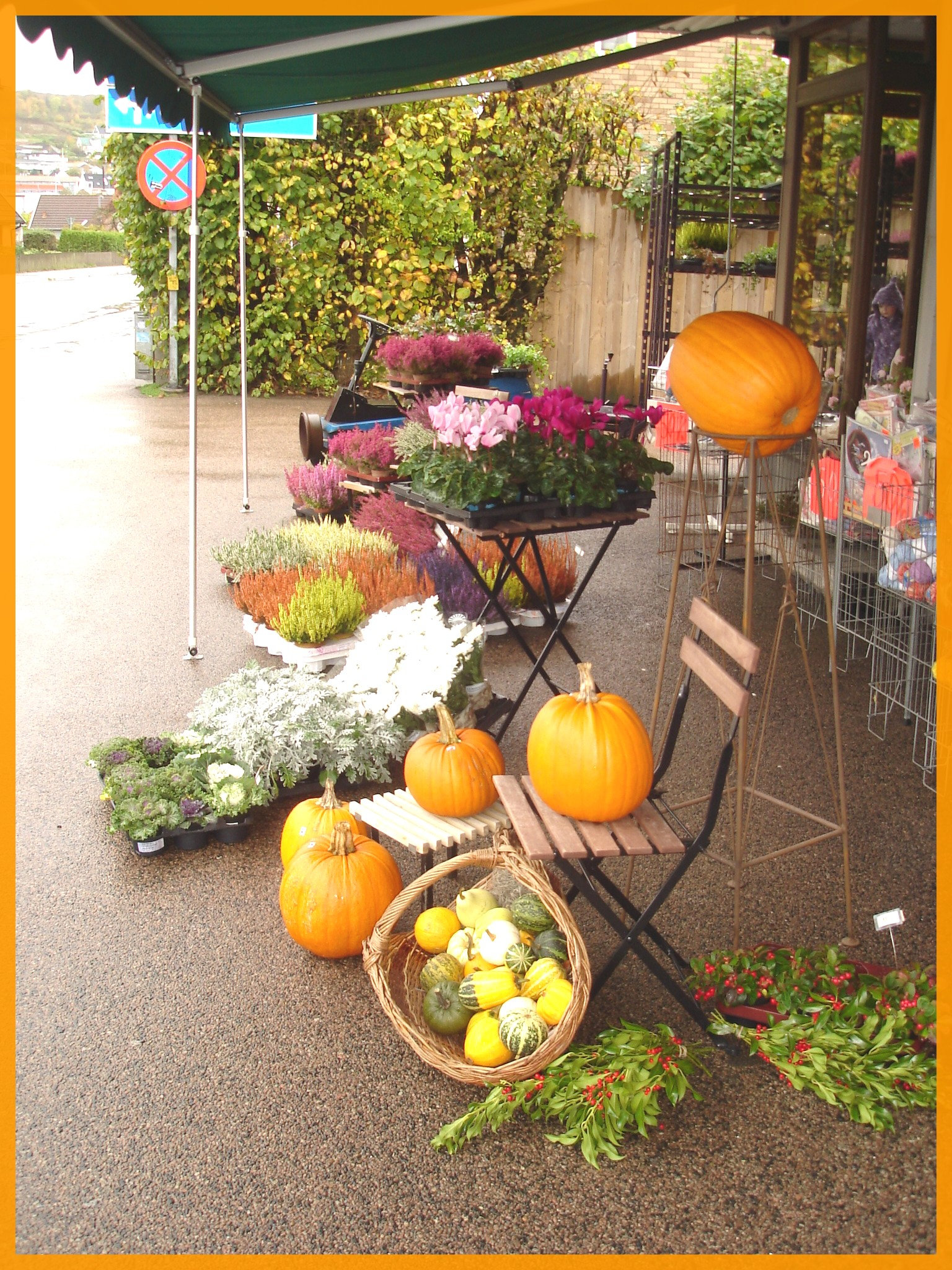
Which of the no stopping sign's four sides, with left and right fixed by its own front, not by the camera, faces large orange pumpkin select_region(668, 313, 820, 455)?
front

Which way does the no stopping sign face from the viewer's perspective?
toward the camera

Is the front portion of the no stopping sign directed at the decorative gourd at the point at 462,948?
yes

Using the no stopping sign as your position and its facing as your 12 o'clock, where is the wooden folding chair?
The wooden folding chair is roughly at 12 o'clock from the no stopping sign.

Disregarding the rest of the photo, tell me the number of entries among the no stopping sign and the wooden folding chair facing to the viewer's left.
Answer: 1

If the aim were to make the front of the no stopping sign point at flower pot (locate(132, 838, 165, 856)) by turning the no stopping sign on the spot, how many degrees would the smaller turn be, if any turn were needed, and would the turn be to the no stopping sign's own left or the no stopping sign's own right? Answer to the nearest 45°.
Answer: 0° — it already faces it

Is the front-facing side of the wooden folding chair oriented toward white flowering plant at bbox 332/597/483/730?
no

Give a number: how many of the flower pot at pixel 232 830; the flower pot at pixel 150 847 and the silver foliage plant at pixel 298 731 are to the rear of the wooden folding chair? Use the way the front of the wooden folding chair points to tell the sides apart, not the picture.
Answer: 0

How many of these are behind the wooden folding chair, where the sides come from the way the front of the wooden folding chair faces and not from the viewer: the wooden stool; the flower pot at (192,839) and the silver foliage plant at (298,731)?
0

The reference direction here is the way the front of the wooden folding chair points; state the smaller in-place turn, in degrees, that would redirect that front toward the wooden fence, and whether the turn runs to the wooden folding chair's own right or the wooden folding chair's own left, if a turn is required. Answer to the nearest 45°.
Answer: approximately 90° to the wooden folding chair's own right

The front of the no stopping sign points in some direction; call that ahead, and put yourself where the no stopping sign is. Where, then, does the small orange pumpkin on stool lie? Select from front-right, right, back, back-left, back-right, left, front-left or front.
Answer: front

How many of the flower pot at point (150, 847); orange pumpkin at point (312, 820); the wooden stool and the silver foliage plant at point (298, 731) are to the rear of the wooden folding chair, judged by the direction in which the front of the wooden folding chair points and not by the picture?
0

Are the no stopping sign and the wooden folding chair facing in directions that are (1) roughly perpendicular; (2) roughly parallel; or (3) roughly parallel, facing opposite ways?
roughly perpendicular

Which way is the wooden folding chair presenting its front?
to the viewer's left

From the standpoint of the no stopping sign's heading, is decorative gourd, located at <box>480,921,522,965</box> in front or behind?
in front

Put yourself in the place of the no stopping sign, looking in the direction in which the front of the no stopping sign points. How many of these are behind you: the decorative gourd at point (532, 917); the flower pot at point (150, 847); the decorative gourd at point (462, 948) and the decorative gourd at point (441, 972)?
0

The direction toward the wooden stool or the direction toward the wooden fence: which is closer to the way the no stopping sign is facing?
the wooden stool
